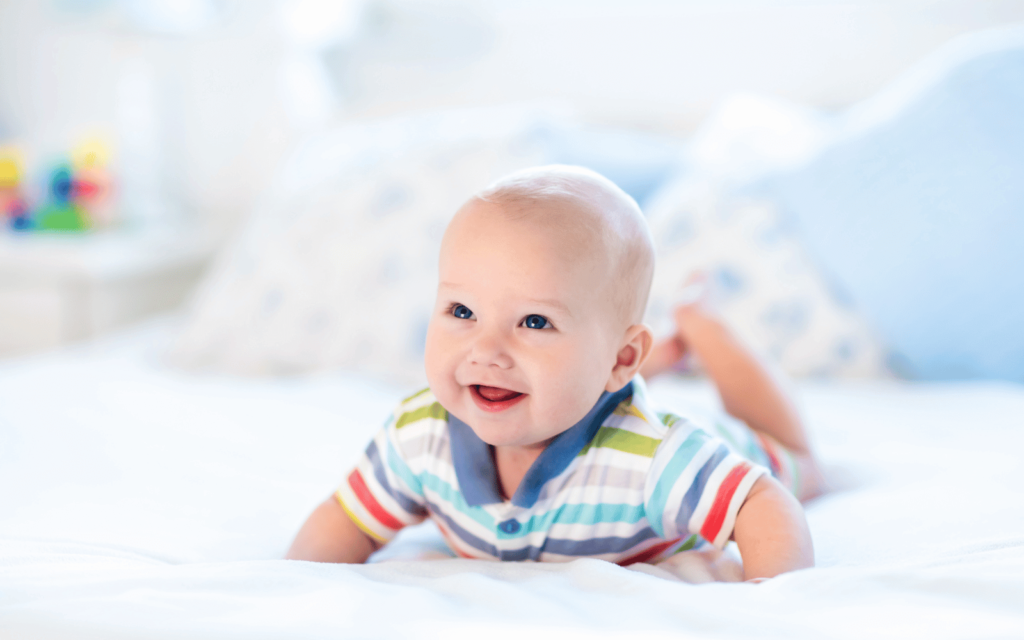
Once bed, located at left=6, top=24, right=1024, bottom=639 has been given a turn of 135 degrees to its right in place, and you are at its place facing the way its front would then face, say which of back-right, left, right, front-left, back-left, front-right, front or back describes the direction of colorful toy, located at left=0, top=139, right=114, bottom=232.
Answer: front
